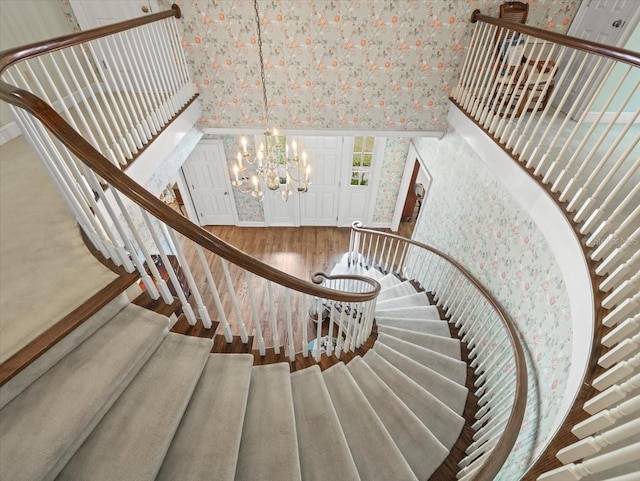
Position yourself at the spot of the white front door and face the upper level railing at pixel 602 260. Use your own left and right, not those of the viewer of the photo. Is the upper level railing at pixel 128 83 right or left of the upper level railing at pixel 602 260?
right

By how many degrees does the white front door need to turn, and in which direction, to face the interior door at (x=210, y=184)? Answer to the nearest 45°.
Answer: approximately 90° to its right

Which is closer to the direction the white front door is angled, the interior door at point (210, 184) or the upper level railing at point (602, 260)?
the upper level railing

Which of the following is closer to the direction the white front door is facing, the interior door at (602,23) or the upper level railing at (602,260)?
the upper level railing

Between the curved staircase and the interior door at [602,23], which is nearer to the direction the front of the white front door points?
the curved staircase

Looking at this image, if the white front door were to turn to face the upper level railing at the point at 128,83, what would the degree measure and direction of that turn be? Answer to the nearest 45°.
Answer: approximately 45° to its right

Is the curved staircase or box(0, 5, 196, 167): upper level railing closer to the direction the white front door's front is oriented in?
the curved staircase

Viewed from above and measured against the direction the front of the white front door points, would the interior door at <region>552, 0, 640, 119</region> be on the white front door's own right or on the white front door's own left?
on the white front door's own left

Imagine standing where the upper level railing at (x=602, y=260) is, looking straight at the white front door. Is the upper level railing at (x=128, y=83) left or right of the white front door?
left

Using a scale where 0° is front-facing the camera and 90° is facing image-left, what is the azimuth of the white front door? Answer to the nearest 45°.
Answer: approximately 0°

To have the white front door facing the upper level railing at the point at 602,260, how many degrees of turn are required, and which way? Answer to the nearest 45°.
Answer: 0° — it already faces it

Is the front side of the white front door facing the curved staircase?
yes
